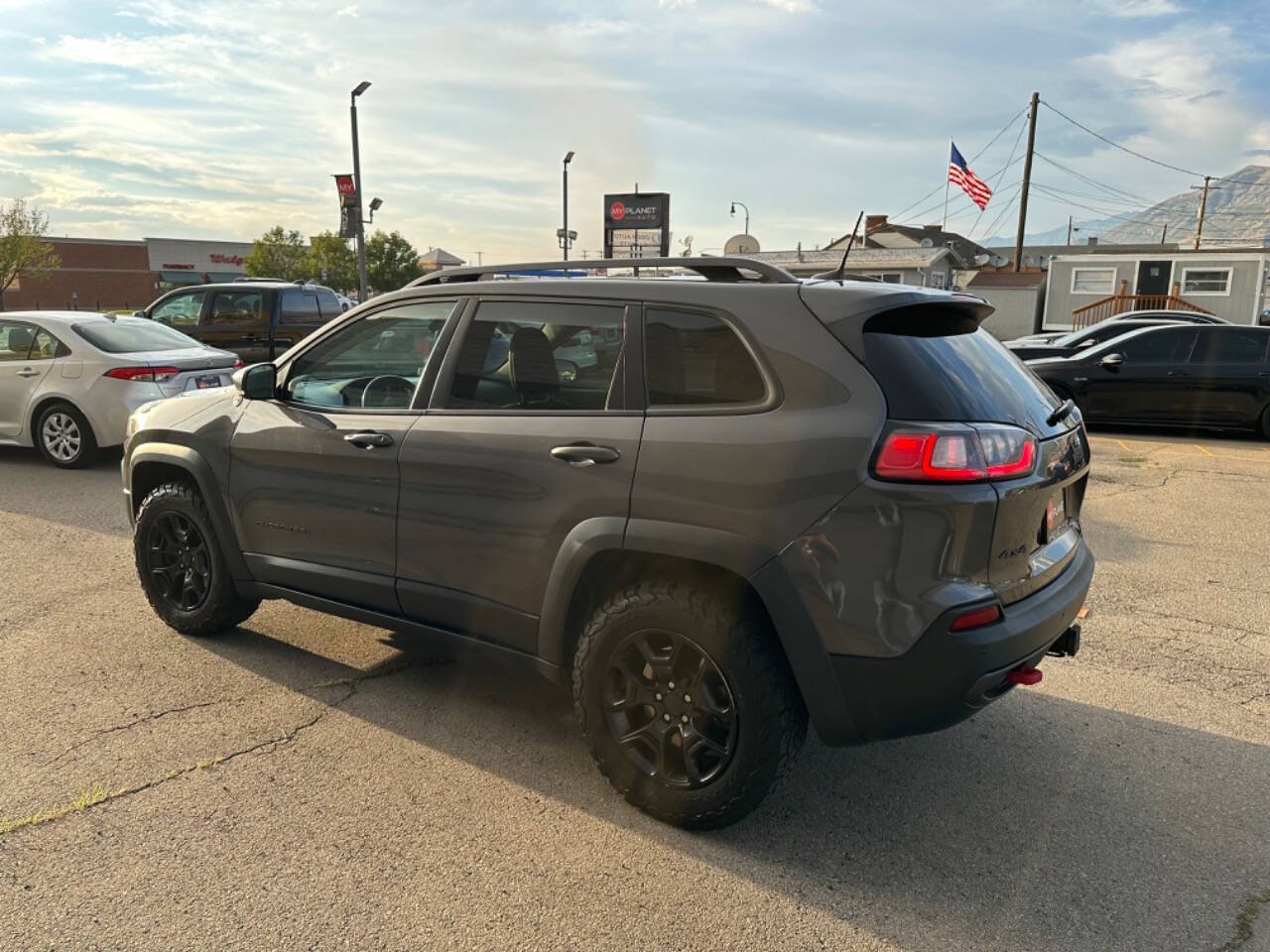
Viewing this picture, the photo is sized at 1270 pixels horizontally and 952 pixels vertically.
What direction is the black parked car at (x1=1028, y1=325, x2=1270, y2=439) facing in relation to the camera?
to the viewer's left

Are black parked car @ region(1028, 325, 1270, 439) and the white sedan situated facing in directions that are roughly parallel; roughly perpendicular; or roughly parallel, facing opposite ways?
roughly parallel

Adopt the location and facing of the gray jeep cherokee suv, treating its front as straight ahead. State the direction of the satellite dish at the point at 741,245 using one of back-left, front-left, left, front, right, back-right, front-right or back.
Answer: front-right

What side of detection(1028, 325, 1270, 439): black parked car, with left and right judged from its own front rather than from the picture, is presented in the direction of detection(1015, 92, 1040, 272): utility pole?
right

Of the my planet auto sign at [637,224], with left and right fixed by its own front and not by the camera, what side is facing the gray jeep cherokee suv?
front

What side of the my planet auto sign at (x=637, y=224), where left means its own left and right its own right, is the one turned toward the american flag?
left

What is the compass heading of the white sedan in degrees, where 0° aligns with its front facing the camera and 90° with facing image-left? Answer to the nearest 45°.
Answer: approximately 135°

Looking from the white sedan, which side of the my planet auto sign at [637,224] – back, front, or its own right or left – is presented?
front

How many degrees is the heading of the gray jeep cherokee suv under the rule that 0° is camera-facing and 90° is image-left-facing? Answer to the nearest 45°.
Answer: approximately 135°

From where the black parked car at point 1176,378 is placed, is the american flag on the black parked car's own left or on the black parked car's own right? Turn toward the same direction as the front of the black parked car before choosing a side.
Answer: on the black parked car's own right

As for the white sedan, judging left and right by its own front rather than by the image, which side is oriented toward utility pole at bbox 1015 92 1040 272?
right

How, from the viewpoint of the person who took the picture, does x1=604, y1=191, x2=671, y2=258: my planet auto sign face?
facing the viewer

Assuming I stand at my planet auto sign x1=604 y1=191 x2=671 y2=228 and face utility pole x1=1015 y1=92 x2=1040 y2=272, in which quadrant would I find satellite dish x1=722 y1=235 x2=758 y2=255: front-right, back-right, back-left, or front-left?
front-left

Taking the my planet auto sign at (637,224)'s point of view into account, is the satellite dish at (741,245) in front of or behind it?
behind

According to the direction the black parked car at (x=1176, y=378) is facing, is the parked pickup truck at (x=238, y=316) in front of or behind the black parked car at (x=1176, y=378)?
in front

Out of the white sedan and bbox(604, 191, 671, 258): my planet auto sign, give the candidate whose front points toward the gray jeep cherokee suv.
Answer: the my planet auto sign

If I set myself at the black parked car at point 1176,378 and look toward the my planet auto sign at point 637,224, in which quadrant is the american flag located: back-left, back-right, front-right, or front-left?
front-right

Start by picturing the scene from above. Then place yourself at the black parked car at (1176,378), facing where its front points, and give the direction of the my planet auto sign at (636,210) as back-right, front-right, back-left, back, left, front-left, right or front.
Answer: front-right
